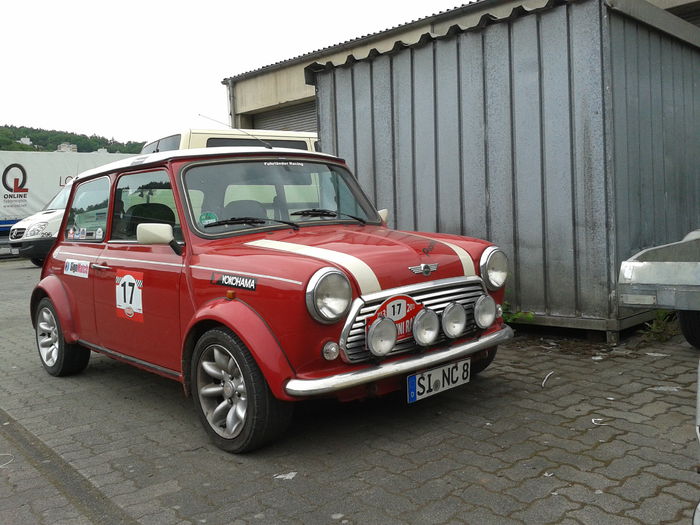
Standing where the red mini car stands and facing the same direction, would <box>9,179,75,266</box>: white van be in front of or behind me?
behind

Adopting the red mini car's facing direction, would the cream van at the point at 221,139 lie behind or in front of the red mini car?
behind

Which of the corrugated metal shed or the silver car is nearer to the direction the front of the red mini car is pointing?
the silver car

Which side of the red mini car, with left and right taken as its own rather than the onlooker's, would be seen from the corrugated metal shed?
left

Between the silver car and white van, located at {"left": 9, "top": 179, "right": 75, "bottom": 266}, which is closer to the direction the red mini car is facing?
the silver car

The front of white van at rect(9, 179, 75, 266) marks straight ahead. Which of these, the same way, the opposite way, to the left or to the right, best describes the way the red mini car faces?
to the left

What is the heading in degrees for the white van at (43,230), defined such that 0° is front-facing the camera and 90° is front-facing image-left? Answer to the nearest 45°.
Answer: approximately 45°

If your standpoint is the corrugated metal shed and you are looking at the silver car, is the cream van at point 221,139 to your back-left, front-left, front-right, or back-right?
back-right

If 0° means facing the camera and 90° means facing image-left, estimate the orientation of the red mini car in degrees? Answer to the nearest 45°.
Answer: approximately 315°
